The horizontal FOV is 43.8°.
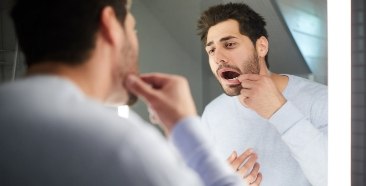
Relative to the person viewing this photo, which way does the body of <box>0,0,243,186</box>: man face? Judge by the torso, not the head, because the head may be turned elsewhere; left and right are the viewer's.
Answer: facing away from the viewer and to the right of the viewer

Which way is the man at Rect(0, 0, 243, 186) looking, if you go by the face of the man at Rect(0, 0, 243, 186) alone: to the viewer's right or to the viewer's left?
to the viewer's right
